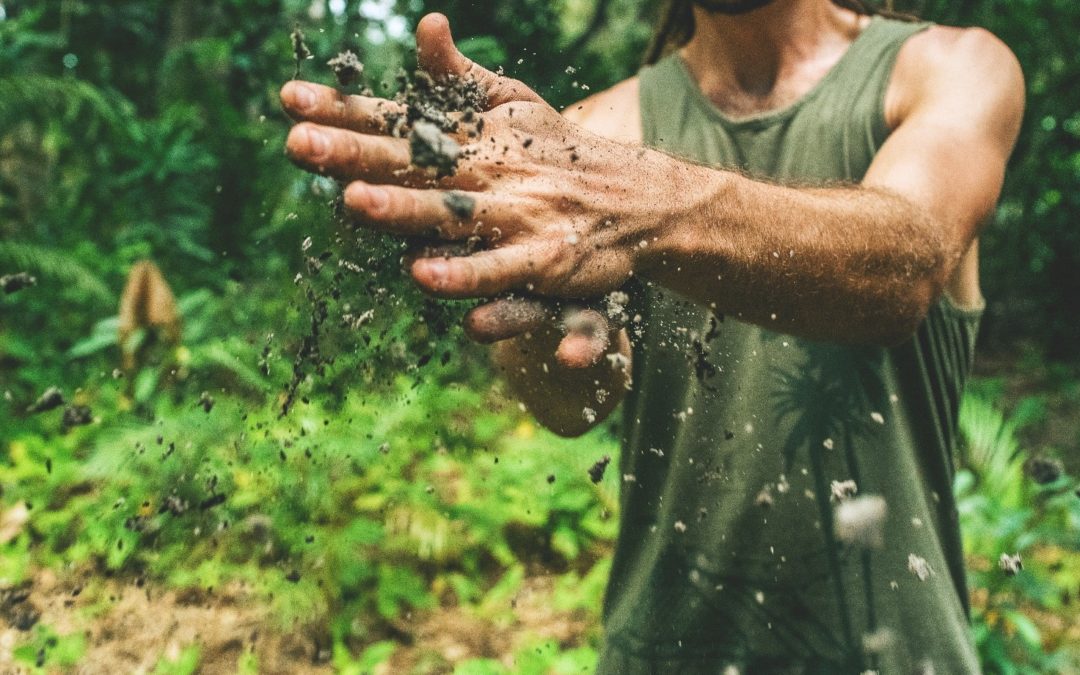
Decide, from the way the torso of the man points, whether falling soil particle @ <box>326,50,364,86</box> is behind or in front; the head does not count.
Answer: in front

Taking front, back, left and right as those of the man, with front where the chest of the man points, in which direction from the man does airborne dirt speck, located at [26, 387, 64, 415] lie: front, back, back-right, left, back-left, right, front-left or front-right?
front-right

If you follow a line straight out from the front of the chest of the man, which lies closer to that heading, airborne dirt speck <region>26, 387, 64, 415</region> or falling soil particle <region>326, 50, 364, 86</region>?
the falling soil particle

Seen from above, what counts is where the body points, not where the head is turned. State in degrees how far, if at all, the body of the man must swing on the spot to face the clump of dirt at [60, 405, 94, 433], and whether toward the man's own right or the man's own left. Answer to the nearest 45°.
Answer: approximately 45° to the man's own right
